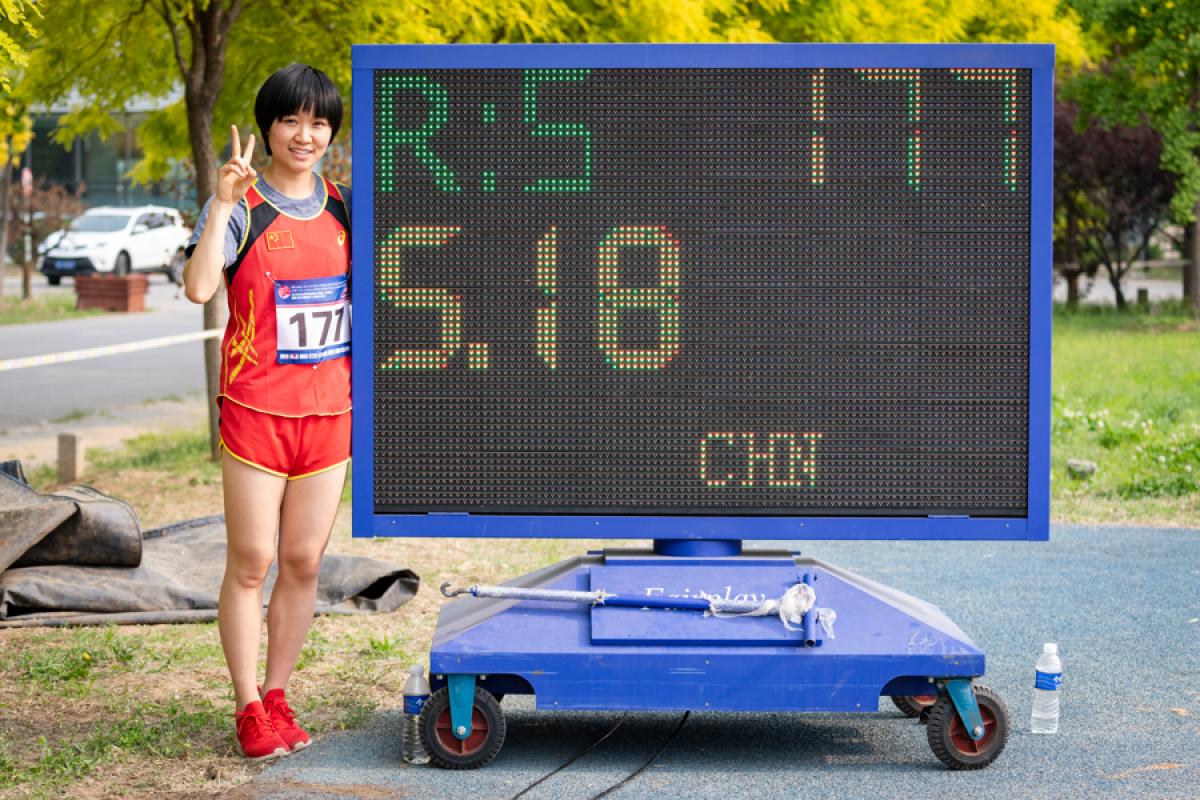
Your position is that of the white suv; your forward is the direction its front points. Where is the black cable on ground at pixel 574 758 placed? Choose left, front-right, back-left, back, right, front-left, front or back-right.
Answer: front-left

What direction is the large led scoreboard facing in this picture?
toward the camera

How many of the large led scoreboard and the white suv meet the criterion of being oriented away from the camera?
0

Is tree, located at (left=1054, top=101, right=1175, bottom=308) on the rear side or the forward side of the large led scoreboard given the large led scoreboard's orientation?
on the rear side

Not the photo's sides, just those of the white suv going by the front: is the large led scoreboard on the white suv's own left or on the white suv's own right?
on the white suv's own left

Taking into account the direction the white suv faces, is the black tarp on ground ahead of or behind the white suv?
ahead

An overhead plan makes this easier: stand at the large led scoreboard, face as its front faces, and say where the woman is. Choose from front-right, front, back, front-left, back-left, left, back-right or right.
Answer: right

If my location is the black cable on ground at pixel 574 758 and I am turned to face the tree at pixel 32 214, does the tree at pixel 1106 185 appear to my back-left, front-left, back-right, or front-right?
front-right

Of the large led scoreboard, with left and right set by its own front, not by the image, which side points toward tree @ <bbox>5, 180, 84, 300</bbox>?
back

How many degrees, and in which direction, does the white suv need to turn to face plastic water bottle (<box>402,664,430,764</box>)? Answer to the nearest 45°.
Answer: approximately 45° to its left

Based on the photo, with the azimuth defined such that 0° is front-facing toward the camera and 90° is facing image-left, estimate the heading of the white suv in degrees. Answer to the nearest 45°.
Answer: approximately 45°

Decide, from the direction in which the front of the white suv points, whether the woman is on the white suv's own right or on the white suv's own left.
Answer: on the white suv's own left

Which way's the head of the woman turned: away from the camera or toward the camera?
toward the camera

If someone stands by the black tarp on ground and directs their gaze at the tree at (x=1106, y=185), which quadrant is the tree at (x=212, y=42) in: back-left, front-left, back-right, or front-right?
front-left
